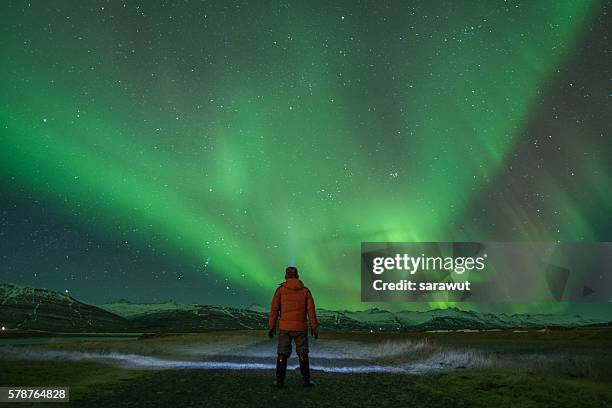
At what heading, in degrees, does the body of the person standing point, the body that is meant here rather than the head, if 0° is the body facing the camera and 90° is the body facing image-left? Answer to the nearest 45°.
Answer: approximately 180°
